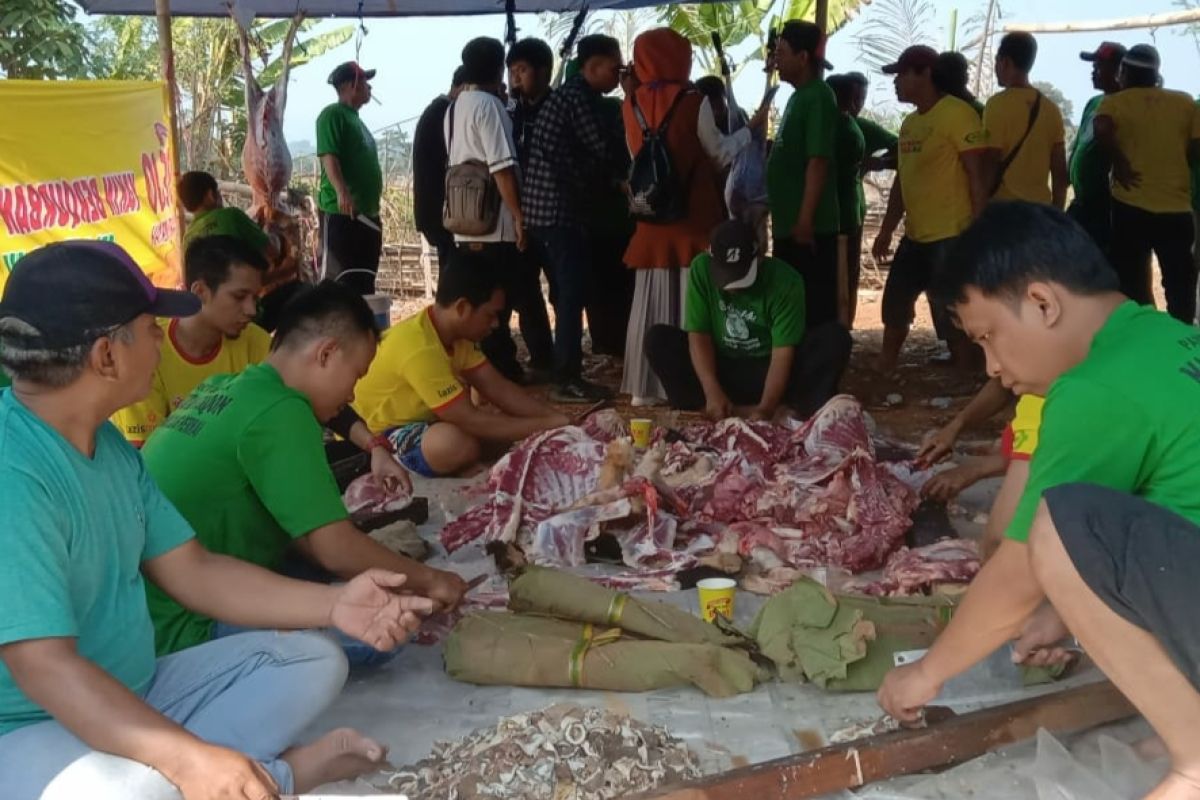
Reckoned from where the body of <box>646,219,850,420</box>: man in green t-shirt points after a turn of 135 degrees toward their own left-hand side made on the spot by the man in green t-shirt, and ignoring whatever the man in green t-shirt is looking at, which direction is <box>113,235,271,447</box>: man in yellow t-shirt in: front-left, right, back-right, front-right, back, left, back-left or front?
back

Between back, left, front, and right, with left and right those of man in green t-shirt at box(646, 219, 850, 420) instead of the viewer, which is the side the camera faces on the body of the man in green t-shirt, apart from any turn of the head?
front

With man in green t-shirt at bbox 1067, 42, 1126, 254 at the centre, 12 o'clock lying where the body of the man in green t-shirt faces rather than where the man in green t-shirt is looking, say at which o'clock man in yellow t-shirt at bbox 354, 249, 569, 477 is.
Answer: The man in yellow t-shirt is roughly at 10 o'clock from the man in green t-shirt.

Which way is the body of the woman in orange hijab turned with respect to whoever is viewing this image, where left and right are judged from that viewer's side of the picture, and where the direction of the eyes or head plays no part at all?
facing away from the viewer

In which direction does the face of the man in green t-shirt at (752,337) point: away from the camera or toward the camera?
toward the camera

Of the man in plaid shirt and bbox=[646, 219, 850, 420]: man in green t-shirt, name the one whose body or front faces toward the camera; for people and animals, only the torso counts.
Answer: the man in green t-shirt

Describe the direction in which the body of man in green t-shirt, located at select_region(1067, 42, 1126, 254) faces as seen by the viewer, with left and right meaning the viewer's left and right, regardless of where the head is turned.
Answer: facing to the left of the viewer

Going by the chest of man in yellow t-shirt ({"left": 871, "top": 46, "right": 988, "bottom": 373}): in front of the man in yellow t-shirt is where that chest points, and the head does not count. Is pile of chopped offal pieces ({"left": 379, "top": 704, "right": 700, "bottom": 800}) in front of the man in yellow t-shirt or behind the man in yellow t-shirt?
in front

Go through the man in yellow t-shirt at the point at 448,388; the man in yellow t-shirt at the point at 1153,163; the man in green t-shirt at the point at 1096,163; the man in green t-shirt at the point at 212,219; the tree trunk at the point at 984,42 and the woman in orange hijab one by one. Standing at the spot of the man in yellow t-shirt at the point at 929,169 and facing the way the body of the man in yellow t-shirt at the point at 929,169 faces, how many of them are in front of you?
3

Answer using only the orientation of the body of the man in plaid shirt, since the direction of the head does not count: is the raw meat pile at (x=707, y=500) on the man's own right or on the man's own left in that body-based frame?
on the man's own right

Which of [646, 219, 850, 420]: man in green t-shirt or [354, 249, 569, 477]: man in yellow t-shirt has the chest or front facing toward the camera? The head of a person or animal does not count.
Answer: the man in green t-shirt

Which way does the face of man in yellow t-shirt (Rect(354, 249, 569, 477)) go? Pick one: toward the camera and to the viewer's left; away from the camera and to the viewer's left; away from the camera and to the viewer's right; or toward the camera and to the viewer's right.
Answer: toward the camera and to the viewer's right

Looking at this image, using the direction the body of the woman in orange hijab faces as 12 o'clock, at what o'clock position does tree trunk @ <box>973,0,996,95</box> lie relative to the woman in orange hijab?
The tree trunk is roughly at 1 o'clock from the woman in orange hijab.

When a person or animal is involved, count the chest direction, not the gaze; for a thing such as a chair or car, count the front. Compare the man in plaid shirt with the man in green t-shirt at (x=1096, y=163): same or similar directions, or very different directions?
very different directions
